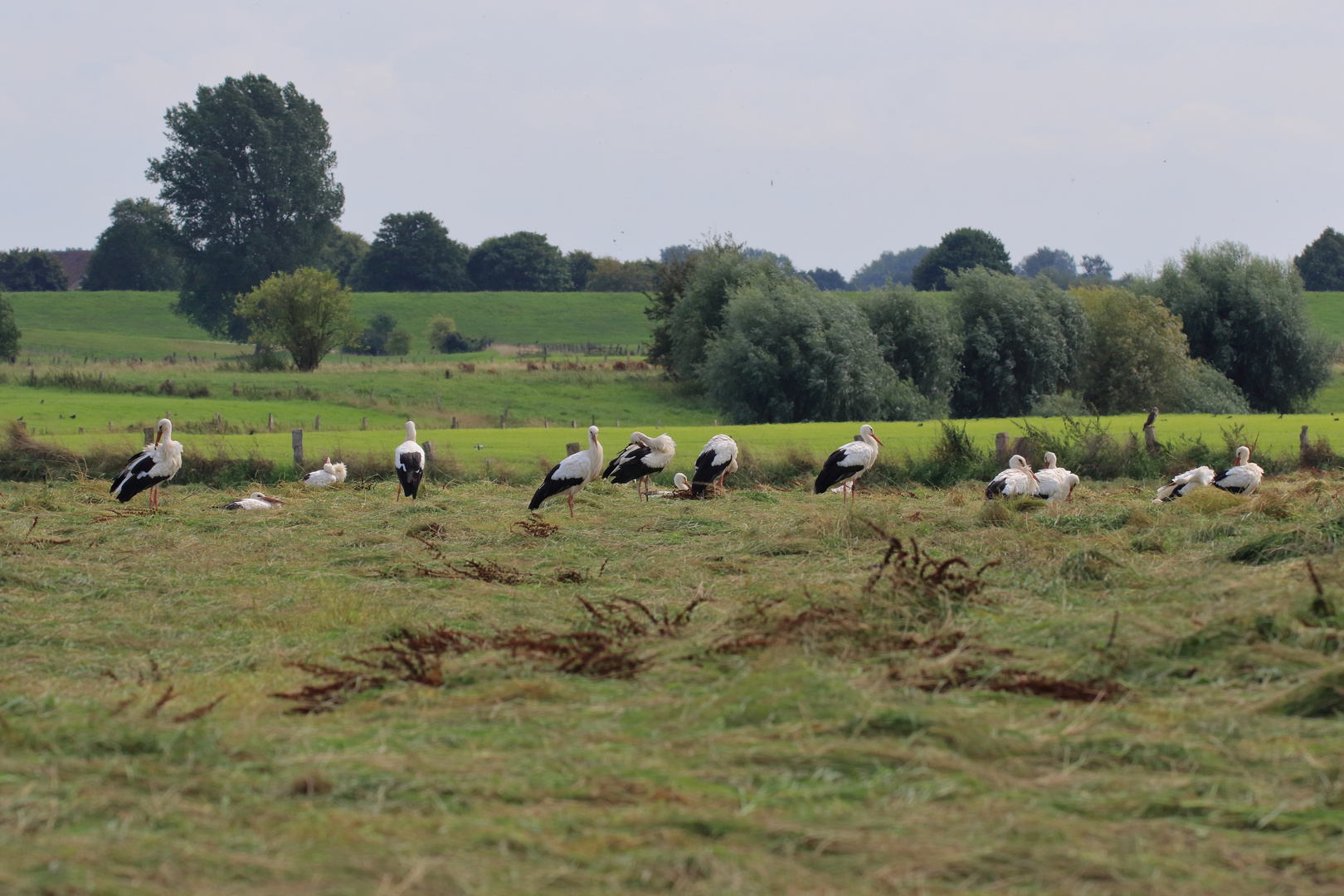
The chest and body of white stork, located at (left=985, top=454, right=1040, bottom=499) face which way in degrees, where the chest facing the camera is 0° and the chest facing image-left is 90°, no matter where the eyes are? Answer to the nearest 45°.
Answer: approximately 270°

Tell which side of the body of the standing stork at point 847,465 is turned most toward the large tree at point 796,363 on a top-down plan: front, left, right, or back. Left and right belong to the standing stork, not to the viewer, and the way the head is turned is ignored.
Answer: left

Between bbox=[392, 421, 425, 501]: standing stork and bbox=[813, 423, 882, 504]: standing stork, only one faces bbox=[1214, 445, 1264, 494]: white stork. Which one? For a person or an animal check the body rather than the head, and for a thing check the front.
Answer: bbox=[813, 423, 882, 504]: standing stork

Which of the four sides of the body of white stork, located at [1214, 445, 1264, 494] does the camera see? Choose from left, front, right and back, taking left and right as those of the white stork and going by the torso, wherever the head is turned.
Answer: right

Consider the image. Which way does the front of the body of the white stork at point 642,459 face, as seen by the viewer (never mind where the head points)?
to the viewer's right

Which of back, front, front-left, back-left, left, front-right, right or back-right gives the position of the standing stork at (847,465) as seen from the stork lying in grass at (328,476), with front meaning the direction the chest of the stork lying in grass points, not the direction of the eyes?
front-right

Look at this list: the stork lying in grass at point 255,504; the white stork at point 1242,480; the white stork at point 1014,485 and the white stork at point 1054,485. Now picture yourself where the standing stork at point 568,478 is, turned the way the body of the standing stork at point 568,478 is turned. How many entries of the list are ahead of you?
3

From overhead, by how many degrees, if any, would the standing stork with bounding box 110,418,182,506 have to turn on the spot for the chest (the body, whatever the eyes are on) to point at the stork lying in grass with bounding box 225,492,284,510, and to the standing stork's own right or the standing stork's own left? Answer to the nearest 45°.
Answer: approximately 45° to the standing stork's own right

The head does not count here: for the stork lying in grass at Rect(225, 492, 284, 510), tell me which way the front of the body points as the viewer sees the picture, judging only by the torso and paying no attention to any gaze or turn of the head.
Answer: to the viewer's right

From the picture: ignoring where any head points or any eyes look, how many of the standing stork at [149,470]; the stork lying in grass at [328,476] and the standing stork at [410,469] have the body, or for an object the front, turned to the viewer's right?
2

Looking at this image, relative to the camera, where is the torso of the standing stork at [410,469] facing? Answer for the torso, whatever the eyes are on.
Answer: away from the camera

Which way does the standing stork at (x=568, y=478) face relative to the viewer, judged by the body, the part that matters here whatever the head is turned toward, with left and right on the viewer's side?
facing to the right of the viewer

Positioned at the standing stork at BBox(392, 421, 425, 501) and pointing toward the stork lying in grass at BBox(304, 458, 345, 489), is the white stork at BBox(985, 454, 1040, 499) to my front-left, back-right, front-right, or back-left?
back-right

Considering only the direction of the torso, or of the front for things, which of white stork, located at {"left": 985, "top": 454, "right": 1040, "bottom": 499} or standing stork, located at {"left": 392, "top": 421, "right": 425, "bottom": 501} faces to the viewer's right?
the white stork
